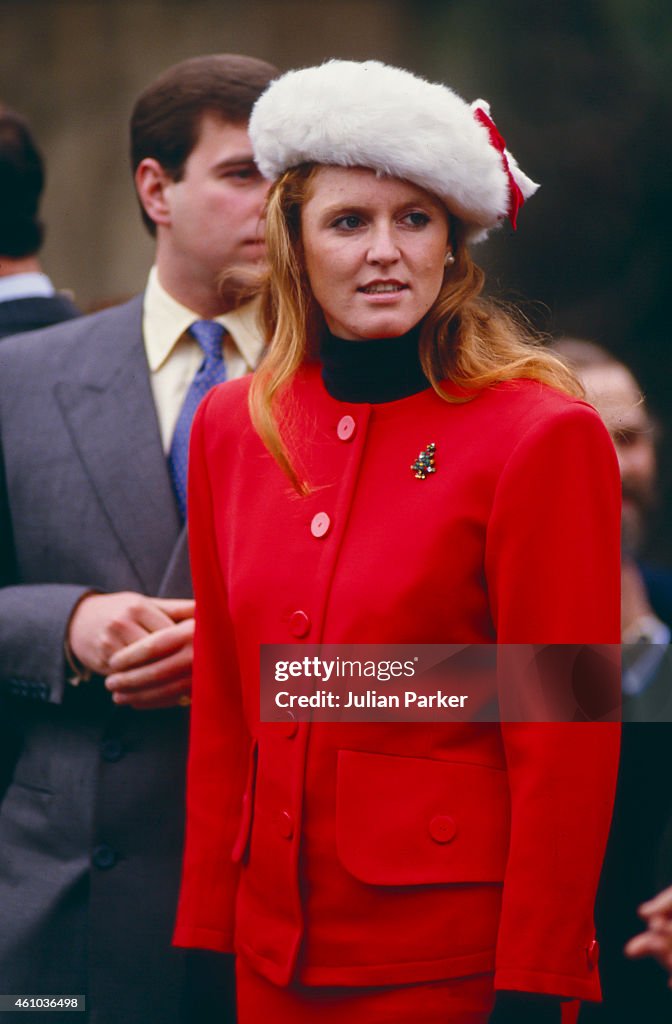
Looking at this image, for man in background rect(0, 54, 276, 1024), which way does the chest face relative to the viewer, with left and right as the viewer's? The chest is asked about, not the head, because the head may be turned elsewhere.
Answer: facing the viewer and to the right of the viewer

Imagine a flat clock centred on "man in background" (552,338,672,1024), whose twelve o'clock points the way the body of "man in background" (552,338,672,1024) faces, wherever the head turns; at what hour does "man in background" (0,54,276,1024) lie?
"man in background" (0,54,276,1024) is roughly at 4 o'clock from "man in background" (552,338,672,1024).

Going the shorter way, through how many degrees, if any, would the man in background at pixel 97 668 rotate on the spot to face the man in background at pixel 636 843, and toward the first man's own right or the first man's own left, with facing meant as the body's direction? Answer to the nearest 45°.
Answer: approximately 45° to the first man's own left

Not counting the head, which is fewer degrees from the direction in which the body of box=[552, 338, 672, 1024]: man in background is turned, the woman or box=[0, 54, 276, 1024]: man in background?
the woman

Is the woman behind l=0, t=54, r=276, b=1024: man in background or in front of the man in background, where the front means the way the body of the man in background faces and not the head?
in front

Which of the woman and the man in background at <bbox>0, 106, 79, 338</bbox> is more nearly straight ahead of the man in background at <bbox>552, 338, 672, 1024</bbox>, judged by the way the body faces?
the woman

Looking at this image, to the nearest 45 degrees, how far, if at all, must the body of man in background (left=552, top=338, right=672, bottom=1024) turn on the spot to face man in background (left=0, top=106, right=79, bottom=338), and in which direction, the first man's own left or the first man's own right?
approximately 135° to the first man's own right

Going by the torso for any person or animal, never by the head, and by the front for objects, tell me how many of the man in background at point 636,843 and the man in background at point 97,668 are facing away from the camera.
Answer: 0
